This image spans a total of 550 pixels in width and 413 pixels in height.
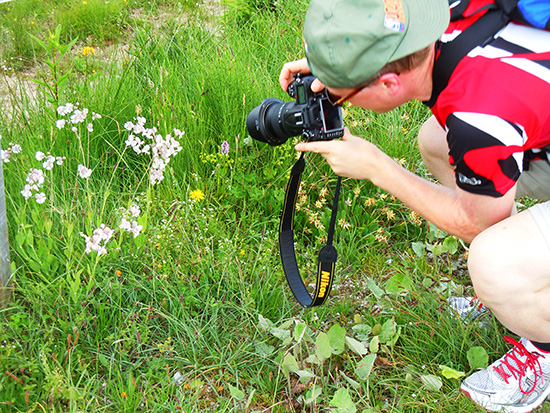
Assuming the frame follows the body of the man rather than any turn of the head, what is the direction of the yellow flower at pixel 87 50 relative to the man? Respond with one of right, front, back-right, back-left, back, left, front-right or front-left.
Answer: front-right

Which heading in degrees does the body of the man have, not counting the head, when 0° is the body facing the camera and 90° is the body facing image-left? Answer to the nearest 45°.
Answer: approximately 90°

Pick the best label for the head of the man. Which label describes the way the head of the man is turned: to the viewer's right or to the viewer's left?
to the viewer's left
